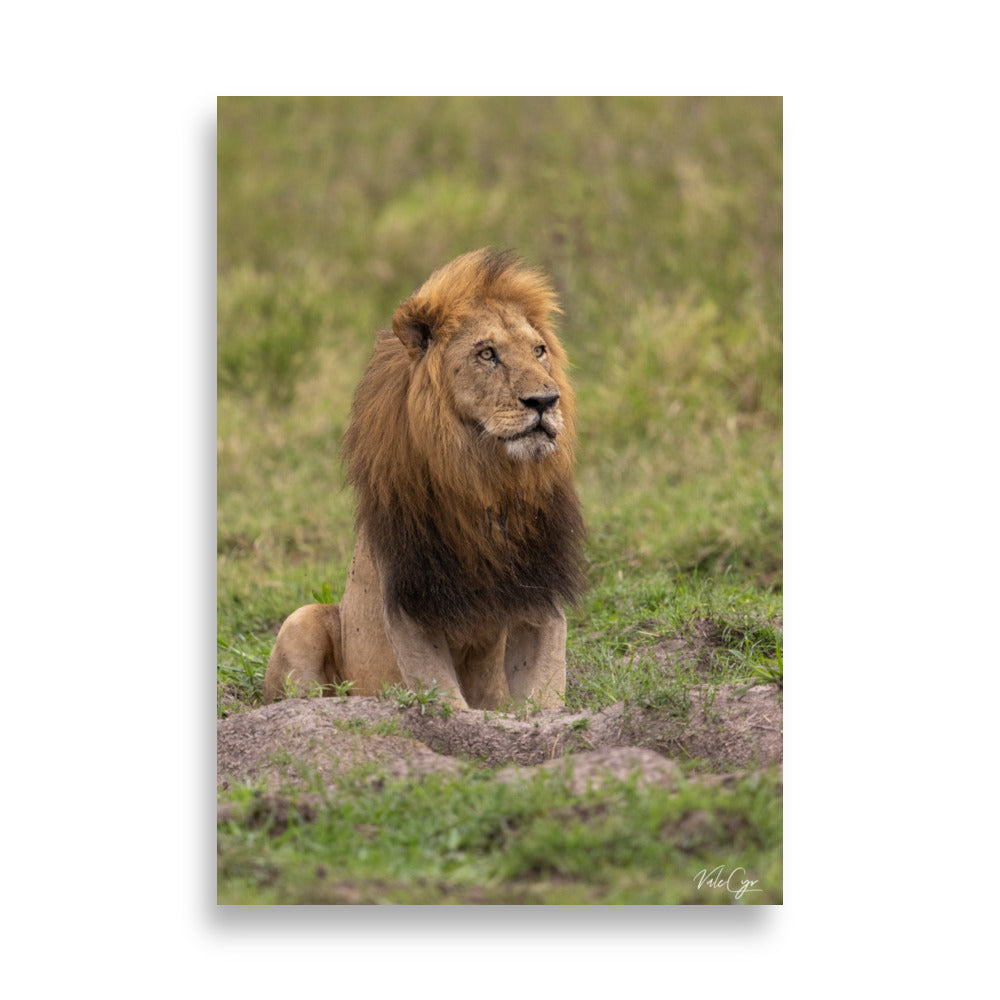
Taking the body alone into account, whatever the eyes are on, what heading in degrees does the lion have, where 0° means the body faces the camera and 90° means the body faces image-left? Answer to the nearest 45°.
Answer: approximately 315°
